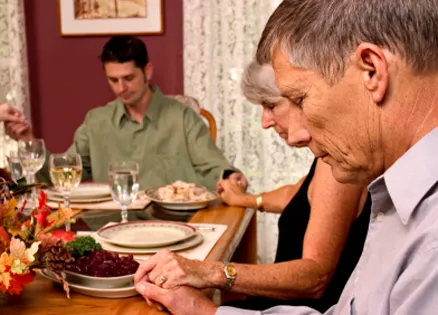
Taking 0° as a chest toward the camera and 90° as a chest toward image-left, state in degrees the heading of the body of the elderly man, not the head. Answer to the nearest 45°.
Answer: approximately 90°

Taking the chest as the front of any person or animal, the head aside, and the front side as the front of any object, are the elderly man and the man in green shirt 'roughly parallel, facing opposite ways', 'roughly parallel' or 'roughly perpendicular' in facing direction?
roughly perpendicular

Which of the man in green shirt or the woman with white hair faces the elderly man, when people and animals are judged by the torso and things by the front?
the man in green shirt

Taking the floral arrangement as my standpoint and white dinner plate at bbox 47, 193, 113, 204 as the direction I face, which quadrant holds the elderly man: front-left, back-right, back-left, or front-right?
back-right

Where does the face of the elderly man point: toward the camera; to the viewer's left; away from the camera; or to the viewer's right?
to the viewer's left

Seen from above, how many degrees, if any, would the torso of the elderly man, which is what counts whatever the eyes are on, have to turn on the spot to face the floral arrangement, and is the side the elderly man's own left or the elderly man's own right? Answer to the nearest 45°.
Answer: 0° — they already face it

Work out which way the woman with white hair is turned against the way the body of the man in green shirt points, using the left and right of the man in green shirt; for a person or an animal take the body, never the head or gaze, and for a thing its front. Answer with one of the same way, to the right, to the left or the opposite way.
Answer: to the right

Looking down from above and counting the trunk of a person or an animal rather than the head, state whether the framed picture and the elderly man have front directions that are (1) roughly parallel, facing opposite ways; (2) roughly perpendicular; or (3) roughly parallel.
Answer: roughly perpendicular

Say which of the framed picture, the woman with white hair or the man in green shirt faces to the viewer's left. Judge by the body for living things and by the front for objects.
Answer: the woman with white hair

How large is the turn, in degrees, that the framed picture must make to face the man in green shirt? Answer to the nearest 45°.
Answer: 0° — it already faces them

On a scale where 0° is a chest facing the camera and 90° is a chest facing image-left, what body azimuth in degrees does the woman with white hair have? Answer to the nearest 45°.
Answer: approximately 90°

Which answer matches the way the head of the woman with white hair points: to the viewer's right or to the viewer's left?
to the viewer's left

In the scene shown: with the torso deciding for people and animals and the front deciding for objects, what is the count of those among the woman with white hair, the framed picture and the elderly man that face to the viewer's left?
2

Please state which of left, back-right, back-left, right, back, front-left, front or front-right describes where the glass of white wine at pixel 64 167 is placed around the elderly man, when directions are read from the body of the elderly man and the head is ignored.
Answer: front-right
